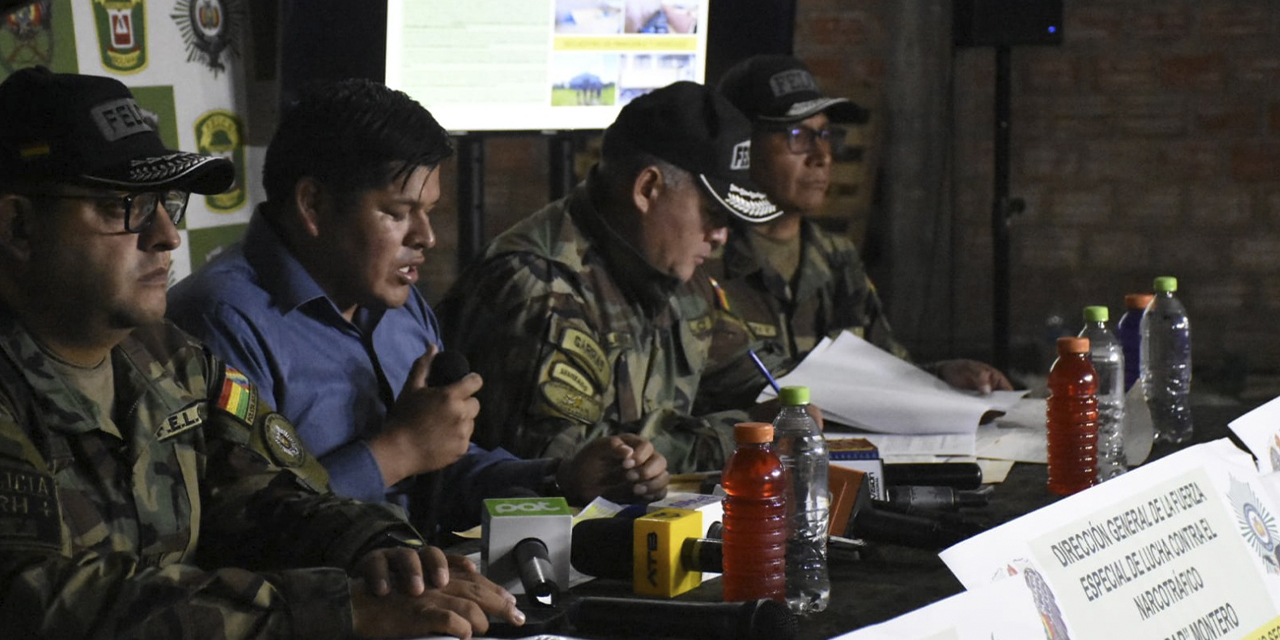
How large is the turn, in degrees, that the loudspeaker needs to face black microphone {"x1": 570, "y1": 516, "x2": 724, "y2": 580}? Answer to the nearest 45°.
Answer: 0° — it already faces it

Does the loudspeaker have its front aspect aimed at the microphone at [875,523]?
yes

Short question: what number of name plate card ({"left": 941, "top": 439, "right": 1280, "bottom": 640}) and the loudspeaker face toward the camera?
2

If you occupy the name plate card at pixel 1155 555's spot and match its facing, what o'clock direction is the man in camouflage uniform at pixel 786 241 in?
The man in camouflage uniform is roughly at 5 o'clock from the name plate card.

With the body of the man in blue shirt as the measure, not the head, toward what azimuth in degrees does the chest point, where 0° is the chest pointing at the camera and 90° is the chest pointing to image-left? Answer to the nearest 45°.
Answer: approximately 315°

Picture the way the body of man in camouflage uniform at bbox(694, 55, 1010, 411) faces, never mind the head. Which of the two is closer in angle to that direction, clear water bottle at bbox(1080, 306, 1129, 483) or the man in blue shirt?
the clear water bottle

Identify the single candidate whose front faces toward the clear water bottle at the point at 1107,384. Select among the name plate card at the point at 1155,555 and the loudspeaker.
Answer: the loudspeaker

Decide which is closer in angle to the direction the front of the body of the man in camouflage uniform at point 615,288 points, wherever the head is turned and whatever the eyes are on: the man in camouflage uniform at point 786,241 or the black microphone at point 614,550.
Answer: the black microphone
